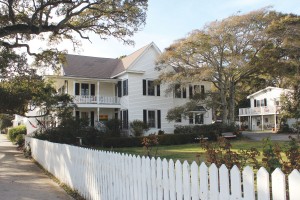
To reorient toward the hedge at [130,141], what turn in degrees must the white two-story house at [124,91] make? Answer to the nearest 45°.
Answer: approximately 45° to its left

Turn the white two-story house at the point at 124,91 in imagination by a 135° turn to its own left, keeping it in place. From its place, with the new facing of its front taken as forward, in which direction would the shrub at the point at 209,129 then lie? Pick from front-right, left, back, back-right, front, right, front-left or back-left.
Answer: front

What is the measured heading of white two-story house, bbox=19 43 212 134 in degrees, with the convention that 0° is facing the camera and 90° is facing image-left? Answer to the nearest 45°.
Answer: approximately 45°

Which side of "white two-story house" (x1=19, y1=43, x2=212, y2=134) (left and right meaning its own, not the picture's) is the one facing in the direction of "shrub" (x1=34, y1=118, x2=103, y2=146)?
front
